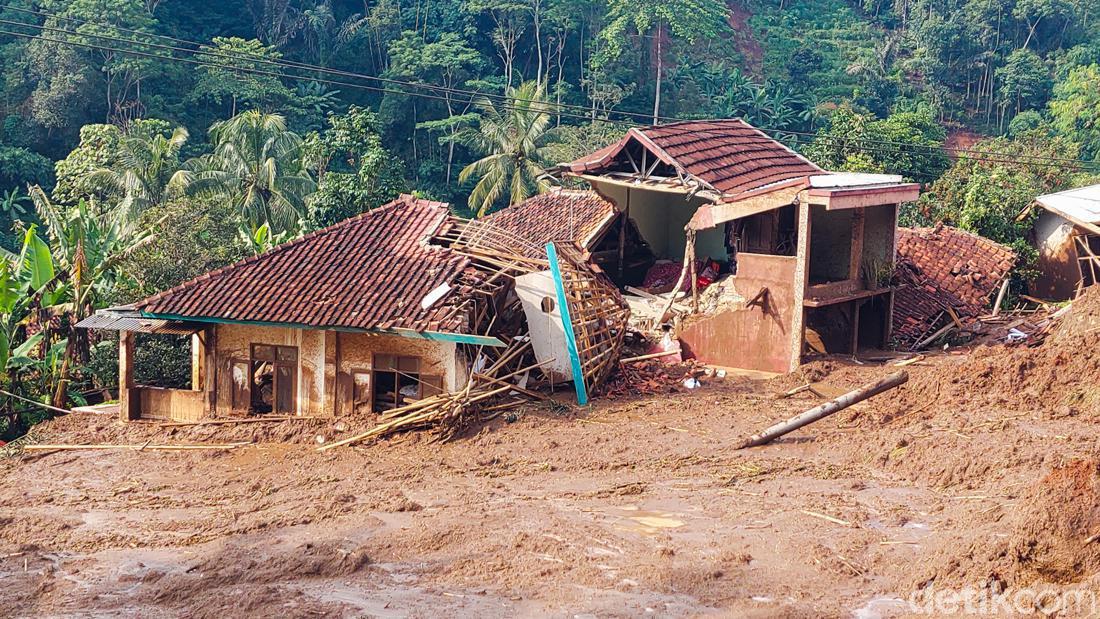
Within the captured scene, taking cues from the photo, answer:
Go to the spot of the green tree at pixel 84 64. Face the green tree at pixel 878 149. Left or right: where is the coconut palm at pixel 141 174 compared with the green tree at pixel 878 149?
right

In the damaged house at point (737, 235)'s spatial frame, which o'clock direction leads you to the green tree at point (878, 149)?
The green tree is roughly at 8 o'clock from the damaged house.

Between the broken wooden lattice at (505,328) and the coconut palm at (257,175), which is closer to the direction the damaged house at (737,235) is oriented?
the broken wooden lattice

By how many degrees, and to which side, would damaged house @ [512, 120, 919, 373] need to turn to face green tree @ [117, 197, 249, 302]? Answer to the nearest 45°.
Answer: approximately 135° to its right

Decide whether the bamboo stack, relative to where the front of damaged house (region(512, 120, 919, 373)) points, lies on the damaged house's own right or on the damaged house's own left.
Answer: on the damaged house's own right

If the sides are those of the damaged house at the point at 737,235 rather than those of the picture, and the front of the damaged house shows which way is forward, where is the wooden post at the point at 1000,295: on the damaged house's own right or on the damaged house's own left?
on the damaged house's own left

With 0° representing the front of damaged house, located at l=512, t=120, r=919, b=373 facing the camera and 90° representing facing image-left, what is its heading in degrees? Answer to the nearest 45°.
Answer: approximately 315°

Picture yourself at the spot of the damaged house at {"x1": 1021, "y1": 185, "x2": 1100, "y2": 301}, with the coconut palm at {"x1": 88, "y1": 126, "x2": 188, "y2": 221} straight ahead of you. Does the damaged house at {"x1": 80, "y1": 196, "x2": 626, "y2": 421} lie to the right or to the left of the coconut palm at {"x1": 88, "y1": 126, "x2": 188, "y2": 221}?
left
